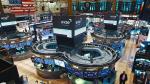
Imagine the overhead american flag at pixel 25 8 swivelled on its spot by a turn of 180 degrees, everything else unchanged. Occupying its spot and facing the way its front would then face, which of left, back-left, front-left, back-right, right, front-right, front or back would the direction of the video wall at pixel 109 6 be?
back-right

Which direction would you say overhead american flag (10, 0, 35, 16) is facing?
toward the camera

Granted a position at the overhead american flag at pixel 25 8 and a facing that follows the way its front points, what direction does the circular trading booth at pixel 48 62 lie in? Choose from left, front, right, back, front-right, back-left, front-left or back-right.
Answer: front

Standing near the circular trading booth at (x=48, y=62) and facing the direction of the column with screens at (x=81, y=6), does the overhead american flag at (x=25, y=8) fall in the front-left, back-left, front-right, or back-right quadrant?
front-left

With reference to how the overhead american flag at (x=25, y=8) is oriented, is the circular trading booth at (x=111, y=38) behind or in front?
in front

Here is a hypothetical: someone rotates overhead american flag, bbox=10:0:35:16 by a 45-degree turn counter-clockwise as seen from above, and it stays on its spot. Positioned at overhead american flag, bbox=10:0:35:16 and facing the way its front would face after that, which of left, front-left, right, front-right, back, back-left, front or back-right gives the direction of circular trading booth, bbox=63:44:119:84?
front-right

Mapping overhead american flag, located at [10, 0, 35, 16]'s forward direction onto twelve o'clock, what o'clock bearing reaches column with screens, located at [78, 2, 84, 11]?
The column with screens is roughly at 10 o'clock from the overhead american flag.

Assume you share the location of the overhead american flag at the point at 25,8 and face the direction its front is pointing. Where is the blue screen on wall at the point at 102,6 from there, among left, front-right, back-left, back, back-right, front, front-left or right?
front-left

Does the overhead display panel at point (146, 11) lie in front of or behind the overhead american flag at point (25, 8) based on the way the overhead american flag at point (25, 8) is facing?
in front

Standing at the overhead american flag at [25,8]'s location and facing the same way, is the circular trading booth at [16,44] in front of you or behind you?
in front
